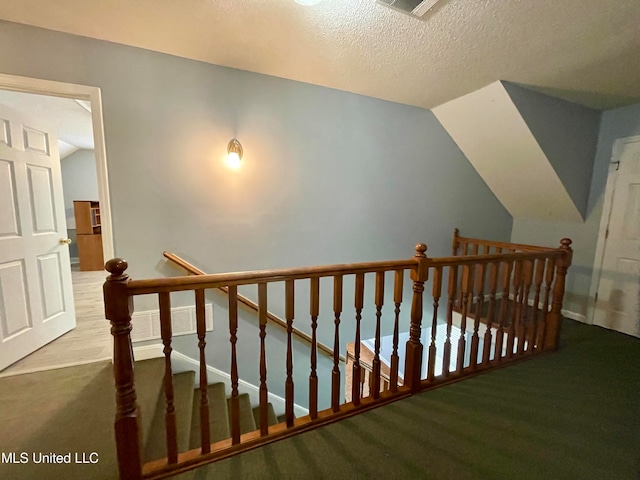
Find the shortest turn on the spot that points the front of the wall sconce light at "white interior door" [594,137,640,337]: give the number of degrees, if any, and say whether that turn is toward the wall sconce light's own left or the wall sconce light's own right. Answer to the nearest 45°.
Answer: approximately 90° to the wall sconce light's own left

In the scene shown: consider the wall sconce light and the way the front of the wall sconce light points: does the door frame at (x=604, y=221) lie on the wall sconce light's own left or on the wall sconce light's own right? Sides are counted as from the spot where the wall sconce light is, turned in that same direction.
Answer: on the wall sconce light's own left

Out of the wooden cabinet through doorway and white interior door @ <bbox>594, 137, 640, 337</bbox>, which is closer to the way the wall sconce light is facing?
the white interior door

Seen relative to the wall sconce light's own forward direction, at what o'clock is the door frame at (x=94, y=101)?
The door frame is roughly at 3 o'clock from the wall sconce light.

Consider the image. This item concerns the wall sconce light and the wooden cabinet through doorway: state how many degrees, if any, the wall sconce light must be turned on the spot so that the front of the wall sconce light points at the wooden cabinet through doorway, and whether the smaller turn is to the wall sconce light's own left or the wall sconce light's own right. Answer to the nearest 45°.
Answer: approximately 135° to the wall sconce light's own right

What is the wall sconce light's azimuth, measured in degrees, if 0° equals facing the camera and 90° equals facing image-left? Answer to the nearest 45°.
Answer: approximately 0°

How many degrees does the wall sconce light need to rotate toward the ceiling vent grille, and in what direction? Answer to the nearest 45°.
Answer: approximately 45° to its left

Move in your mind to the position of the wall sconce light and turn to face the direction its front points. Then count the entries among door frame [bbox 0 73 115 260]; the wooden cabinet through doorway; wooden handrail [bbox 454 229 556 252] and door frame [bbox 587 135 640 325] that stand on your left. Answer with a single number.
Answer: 2

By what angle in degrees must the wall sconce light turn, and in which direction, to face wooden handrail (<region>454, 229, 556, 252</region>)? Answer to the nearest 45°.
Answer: approximately 90° to its left
